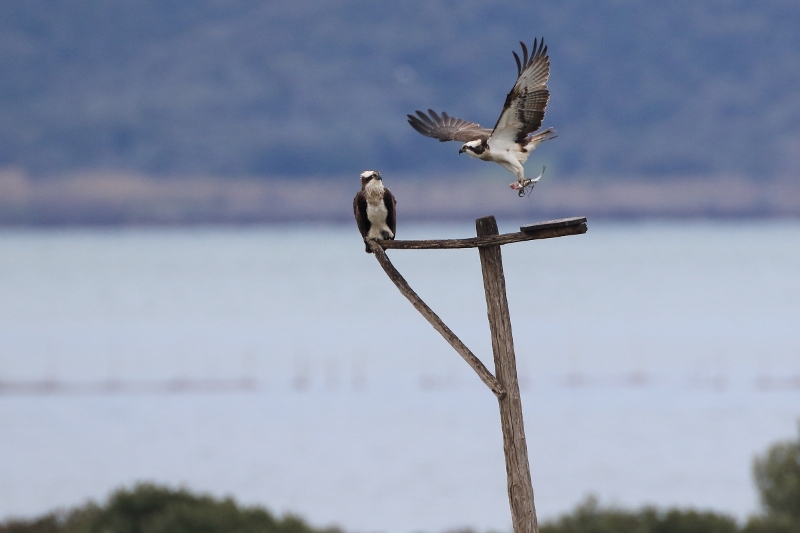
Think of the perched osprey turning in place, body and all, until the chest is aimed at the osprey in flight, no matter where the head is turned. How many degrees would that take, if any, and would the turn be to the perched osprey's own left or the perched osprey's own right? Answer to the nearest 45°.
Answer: approximately 45° to the perched osprey's own left

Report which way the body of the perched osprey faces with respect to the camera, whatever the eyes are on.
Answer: toward the camera
